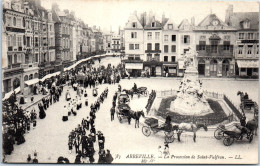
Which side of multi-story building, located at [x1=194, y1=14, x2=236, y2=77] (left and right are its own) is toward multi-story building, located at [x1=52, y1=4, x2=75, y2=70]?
right

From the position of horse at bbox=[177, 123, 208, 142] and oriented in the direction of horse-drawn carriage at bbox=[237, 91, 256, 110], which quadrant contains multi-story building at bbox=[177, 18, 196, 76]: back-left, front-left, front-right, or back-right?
front-left

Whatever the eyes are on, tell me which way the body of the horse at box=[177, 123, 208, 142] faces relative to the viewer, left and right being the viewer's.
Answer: facing to the right of the viewer

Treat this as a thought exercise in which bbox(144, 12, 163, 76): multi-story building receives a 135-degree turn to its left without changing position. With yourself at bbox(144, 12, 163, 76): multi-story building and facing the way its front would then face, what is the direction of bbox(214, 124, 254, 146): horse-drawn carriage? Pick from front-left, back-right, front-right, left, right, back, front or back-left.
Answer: right

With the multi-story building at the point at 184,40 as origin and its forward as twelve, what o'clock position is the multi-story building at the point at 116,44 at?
the multi-story building at the point at 116,44 is roughly at 5 o'clock from the multi-story building at the point at 184,40.

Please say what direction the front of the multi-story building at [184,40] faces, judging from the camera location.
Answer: facing the viewer

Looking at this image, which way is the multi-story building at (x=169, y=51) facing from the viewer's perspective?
toward the camera

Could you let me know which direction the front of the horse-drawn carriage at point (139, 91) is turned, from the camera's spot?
facing to the left of the viewer

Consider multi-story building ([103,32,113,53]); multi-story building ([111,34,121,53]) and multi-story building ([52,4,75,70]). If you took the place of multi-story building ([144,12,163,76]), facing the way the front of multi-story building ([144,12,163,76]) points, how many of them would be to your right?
3

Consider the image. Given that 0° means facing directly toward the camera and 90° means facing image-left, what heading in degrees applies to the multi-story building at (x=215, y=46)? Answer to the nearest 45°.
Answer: approximately 0°

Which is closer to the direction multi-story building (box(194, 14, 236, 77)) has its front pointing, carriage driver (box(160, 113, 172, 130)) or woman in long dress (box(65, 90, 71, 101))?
the carriage driver

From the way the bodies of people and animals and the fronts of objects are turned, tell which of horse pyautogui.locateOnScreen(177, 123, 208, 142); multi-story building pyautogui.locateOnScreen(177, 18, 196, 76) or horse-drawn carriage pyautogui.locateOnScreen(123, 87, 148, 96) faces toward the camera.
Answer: the multi-story building

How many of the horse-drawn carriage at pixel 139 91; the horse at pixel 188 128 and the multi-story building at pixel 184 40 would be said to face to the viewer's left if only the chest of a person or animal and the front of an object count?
1

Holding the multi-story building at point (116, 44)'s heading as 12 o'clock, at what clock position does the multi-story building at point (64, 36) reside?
the multi-story building at point (64, 36) is roughly at 1 o'clock from the multi-story building at point (116, 44).
